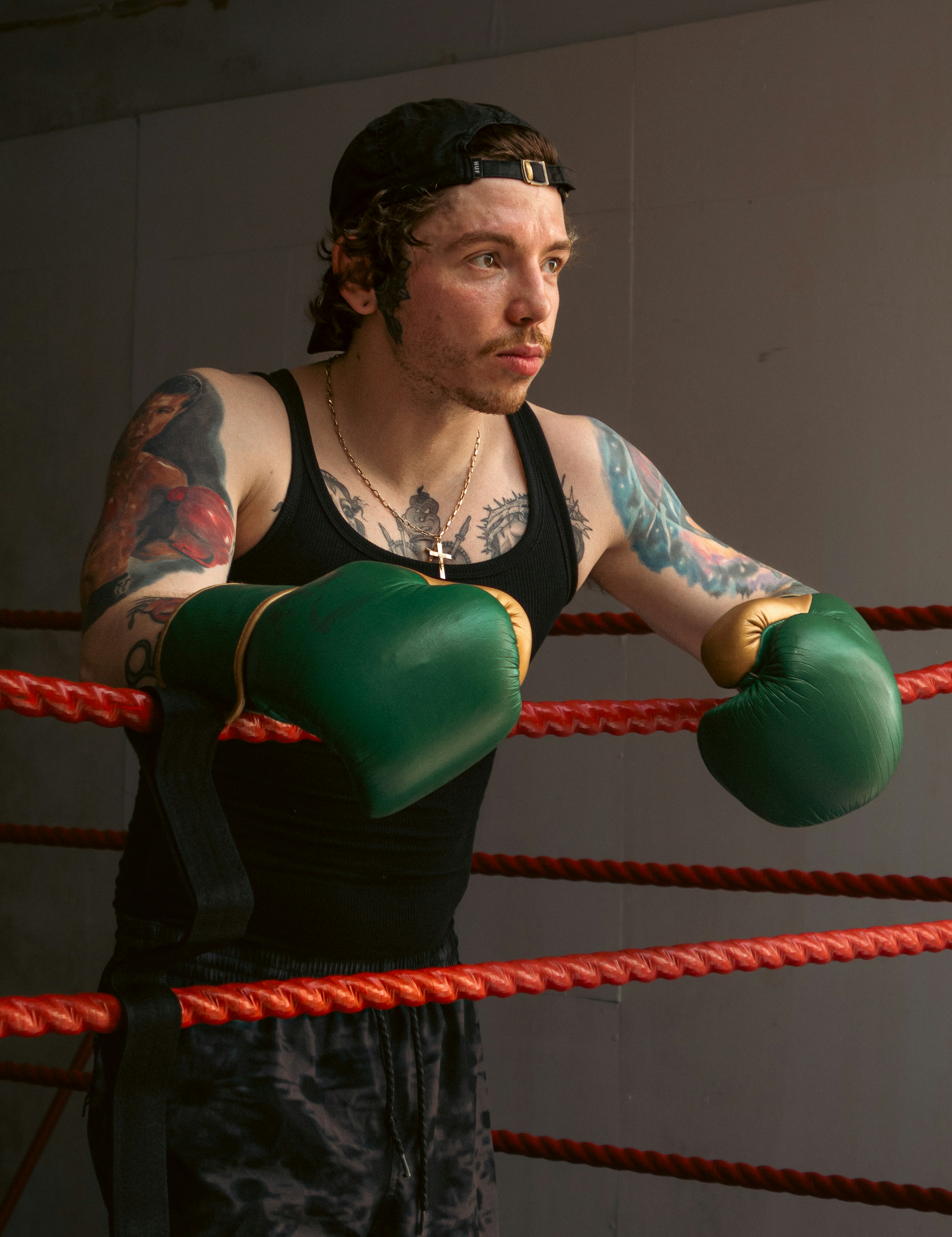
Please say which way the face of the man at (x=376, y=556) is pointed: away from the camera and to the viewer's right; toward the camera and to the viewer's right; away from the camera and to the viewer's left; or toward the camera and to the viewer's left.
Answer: toward the camera and to the viewer's right

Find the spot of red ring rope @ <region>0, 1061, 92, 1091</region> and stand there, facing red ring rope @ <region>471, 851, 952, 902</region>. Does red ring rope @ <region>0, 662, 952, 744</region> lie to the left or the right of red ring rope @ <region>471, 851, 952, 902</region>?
right

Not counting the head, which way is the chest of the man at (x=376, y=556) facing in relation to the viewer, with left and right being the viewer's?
facing the viewer and to the right of the viewer
